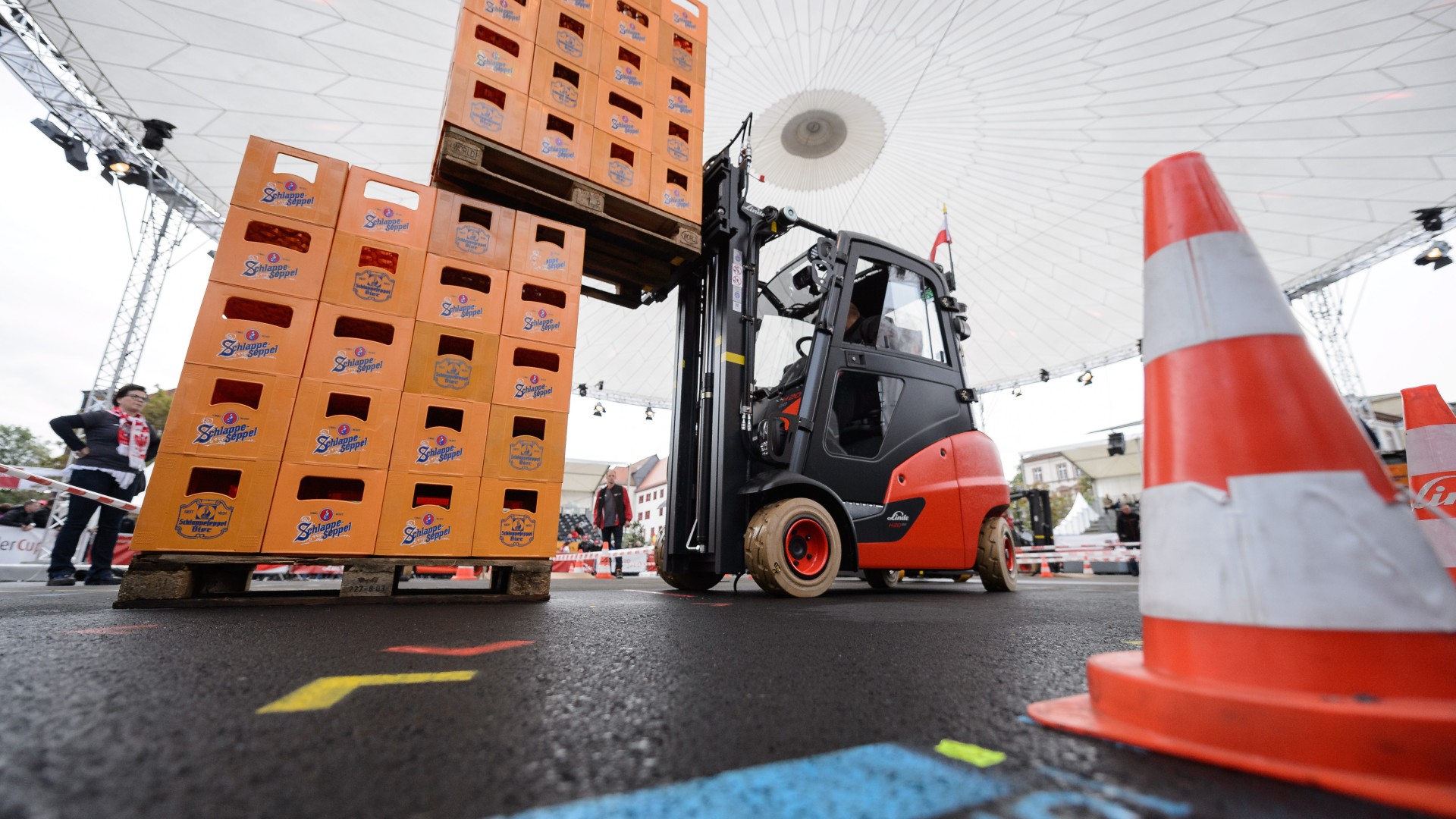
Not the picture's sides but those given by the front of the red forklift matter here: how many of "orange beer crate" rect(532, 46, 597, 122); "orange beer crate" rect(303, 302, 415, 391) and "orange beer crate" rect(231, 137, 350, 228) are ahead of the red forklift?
3

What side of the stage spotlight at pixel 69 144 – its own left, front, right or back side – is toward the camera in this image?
right

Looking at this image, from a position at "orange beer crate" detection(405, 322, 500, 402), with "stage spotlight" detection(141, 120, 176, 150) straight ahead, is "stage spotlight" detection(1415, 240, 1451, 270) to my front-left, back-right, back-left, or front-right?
back-right

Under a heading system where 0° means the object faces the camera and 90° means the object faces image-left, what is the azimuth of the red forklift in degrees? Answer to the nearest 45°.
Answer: approximately 45°

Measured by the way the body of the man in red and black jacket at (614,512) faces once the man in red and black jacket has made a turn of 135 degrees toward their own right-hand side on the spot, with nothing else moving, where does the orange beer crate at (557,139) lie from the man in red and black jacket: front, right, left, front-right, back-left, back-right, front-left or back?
back-left

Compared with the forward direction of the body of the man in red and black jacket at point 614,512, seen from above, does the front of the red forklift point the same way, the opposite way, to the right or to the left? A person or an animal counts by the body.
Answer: to the right

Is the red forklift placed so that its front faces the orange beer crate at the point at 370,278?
yes

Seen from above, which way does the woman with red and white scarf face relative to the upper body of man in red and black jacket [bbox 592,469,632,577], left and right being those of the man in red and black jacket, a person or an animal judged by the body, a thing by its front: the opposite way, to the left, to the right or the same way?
to the left

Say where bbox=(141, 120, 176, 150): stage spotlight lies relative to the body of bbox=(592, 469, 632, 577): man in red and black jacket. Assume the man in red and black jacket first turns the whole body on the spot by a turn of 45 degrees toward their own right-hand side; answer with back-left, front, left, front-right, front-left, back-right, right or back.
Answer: front-right

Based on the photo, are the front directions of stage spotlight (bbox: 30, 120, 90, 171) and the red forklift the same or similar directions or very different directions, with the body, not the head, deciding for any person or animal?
very different directions

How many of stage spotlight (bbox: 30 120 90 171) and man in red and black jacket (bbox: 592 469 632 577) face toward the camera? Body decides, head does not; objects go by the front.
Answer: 1

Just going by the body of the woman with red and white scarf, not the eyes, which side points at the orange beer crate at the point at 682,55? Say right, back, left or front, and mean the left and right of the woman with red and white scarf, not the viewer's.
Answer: front

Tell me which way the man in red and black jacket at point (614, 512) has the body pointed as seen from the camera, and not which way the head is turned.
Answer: toward the camera

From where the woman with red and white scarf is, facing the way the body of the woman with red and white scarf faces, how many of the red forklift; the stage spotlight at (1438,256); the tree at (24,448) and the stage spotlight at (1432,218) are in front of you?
3

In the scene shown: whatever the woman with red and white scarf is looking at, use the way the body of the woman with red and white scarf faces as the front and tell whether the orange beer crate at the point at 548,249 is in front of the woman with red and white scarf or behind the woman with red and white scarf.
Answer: in front
